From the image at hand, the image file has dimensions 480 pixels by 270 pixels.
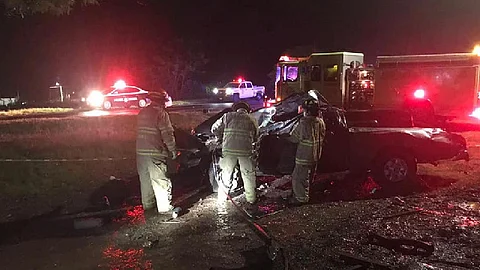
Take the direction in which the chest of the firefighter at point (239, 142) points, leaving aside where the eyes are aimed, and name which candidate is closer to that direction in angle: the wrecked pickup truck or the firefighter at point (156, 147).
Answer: the wrecked pickup truck

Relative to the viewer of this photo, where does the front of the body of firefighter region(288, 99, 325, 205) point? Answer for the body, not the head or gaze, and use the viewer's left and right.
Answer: facing away from the viewer and to the left of the viewer

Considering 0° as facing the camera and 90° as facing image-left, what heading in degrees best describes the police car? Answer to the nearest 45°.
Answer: approximately 90°

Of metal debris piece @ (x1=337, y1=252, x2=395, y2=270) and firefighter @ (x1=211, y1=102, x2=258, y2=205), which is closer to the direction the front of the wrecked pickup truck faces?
the firefighter

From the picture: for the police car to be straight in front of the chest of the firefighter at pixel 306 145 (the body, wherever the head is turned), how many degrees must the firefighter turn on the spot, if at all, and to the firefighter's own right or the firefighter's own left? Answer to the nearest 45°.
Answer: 0° — they already face it

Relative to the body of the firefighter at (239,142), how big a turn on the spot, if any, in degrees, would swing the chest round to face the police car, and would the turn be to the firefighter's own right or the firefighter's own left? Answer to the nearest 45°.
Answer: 0° — they already face it

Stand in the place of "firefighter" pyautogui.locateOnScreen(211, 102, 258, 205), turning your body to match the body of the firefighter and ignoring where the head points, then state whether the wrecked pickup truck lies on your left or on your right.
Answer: on your right

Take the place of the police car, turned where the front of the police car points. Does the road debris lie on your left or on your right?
on your left

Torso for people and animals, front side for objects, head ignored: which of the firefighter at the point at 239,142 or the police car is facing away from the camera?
the firefighter

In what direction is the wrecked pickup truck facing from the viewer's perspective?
to the viewer's left

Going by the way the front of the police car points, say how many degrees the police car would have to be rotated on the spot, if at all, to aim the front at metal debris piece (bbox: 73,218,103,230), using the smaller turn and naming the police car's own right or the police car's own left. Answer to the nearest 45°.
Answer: approximately 90° to the police car's own left

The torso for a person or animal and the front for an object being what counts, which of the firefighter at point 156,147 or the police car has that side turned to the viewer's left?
the police car

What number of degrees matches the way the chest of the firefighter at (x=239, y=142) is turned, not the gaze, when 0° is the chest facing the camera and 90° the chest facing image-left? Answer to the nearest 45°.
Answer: approximately 180°

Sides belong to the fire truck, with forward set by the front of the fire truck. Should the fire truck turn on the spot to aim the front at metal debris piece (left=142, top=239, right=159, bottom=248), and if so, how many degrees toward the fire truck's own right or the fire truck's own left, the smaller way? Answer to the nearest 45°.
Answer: approximately 90° to the fire truck's own left

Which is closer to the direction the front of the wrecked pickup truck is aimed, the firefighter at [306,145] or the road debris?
the firefighter
